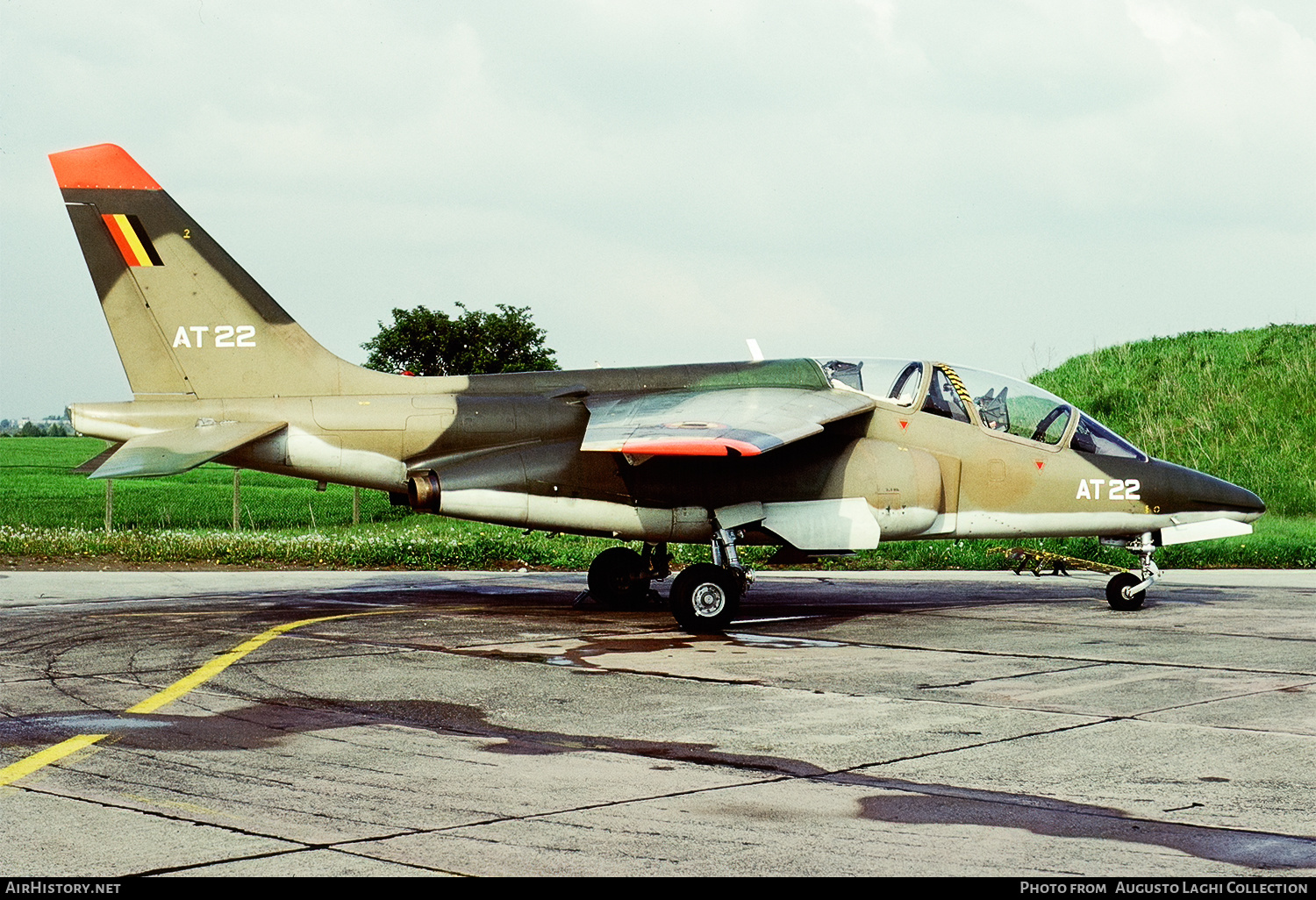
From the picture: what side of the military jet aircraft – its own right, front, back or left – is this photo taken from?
right

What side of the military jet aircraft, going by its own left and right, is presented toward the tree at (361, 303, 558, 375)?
left
